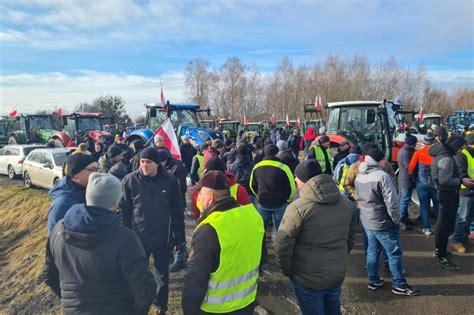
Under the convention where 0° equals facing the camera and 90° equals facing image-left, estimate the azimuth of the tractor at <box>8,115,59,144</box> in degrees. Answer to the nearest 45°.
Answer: approximately 315°

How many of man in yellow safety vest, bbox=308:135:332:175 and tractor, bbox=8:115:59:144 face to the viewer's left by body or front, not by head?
0

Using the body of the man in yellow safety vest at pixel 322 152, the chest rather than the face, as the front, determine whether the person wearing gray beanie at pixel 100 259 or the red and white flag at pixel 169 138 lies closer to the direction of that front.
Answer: the person wearing gray beanie

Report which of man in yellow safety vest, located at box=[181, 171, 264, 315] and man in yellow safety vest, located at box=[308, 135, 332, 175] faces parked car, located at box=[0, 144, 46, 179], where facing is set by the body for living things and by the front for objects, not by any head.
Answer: man in yellow safety vest, located at box=[181, 171, 264, 315]

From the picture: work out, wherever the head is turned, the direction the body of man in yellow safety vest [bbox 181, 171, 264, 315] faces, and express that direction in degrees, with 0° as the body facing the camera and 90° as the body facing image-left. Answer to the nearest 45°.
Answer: approximately 135°

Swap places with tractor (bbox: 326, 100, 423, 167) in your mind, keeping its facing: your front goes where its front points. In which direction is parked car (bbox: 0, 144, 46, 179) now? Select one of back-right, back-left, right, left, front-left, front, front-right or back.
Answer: back-right

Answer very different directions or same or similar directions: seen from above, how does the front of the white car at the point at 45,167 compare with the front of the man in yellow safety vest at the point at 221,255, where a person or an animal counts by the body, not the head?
very different directions

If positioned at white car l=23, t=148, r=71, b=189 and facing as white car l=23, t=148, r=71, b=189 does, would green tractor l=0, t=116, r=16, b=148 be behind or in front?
behind

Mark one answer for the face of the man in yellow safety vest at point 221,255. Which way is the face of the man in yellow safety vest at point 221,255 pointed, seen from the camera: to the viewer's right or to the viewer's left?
to the viewer's left

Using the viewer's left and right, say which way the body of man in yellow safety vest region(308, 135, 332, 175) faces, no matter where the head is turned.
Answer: facing the viewer and to the right of the viewer

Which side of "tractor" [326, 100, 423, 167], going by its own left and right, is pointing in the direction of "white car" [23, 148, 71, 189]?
right

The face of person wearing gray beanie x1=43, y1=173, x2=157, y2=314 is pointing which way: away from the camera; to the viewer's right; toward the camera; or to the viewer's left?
away from the camera

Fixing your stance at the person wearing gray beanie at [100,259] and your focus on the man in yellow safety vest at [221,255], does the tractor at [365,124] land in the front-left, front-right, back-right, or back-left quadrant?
front-left

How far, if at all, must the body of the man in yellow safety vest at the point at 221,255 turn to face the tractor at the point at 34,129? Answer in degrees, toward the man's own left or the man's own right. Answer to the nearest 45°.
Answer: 0° — they already face it
